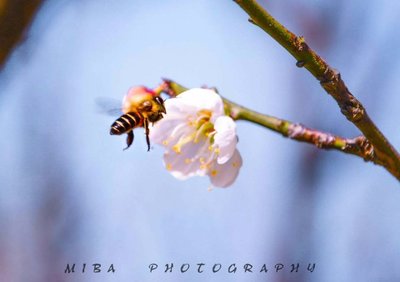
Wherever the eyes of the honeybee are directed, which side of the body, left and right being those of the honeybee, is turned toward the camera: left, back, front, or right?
right

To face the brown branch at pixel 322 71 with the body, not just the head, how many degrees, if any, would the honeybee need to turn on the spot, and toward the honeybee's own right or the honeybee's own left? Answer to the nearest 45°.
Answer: approximately 45° to the honeybee's own right

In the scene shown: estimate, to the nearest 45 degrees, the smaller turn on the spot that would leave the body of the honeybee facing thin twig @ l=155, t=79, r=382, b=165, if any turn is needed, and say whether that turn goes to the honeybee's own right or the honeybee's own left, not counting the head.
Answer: approximately 45° to the honeybee's own right
